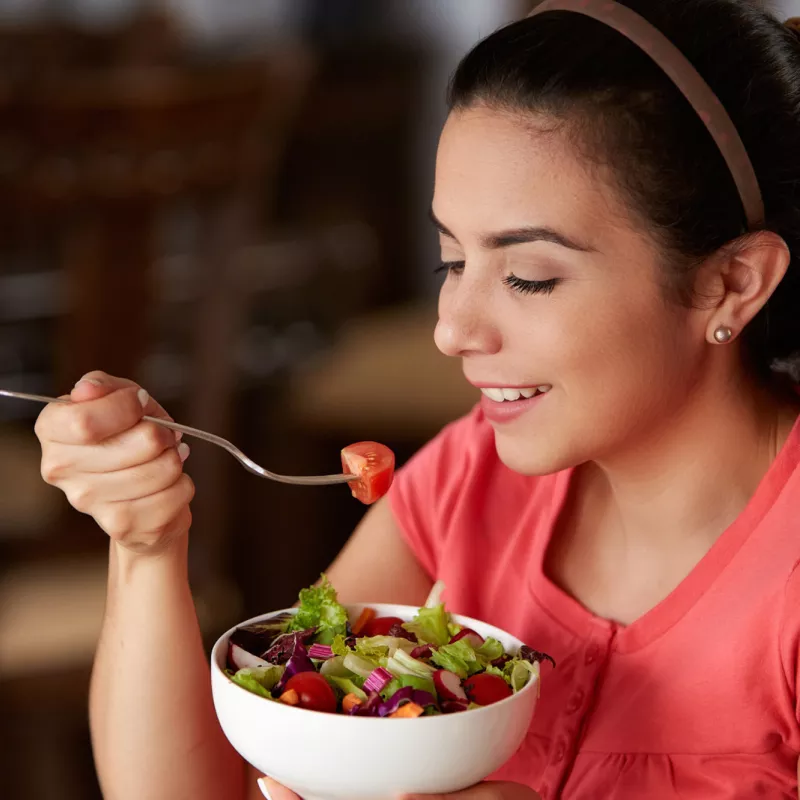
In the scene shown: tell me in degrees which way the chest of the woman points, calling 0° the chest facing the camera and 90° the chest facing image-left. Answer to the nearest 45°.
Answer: approximately 45°
